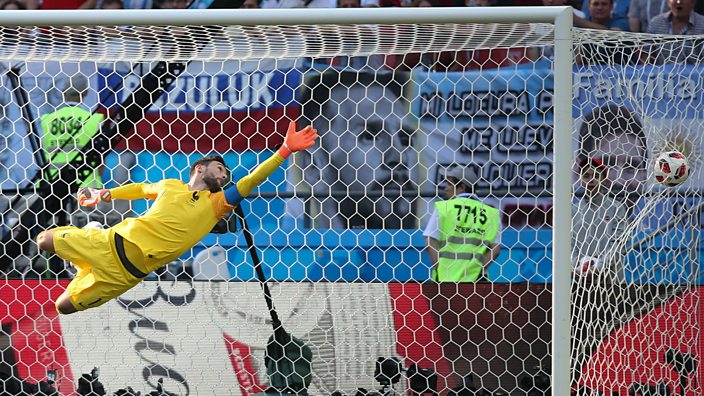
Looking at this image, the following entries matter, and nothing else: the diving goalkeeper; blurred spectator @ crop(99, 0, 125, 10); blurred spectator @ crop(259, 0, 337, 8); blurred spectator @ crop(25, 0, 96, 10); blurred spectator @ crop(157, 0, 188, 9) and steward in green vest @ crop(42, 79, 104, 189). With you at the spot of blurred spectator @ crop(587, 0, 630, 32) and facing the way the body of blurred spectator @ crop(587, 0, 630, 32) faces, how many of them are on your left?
0

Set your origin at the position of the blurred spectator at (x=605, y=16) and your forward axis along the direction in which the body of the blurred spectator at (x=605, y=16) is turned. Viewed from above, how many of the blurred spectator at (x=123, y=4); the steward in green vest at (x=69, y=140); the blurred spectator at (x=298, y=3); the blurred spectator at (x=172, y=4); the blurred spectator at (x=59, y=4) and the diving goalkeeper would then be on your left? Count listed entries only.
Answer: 0

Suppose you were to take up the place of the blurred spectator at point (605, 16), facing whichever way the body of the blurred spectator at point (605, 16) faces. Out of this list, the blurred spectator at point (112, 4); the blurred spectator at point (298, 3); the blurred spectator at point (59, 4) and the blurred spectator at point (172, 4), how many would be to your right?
4

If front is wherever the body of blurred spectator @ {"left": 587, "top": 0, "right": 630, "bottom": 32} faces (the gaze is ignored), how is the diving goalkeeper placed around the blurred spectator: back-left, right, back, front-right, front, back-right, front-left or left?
front-right

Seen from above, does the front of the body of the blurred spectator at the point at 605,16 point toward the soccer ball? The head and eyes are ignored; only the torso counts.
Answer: yes

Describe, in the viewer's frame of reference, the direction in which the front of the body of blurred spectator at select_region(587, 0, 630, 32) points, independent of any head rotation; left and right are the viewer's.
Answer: facing the viewer

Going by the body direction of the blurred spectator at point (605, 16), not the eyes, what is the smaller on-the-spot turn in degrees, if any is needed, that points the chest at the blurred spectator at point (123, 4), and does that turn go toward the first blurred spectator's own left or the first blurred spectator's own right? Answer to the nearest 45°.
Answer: approximately 90° to the first blurred spectator's own right

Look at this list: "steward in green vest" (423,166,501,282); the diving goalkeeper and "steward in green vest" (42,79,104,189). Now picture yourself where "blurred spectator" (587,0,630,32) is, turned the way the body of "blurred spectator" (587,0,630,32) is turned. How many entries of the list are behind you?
0

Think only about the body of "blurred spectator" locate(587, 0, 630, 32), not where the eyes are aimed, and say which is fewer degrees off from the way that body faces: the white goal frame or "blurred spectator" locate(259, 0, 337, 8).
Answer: the white goal frame

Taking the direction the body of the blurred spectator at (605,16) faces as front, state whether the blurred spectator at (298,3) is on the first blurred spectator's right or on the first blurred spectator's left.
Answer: on the first blurred spectator's right

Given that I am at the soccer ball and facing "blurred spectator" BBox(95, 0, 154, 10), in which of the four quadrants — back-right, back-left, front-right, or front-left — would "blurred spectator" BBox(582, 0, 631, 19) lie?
front-right

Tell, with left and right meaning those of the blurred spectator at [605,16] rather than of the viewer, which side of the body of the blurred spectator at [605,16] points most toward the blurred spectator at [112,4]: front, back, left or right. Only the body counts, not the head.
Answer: right

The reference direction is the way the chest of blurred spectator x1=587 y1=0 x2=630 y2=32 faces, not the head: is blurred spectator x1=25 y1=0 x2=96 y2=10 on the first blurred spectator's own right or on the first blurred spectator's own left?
on the first blurred spectator's own right

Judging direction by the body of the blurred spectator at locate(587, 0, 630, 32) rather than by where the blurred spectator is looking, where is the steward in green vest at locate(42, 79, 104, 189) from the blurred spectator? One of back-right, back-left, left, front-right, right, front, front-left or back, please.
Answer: front-right

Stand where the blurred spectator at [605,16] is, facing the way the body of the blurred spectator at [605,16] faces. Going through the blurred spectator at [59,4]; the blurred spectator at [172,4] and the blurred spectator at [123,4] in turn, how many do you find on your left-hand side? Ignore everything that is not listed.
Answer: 0
